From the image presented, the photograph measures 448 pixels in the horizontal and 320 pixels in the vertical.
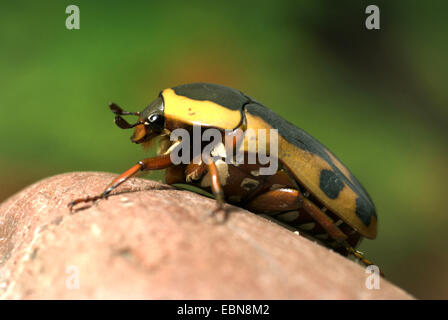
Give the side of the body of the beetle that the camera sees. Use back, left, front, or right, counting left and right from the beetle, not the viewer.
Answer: left
